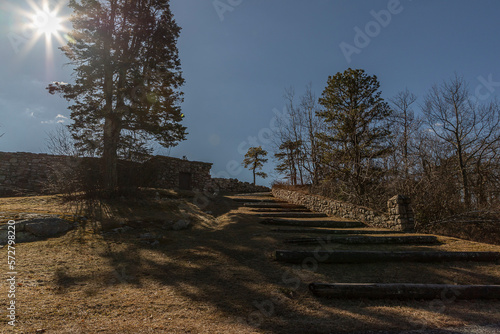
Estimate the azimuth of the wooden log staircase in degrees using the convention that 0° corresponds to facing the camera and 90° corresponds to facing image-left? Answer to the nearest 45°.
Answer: approximately 0°

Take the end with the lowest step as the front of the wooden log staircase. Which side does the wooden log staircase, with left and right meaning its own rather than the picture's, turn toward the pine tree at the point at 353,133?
back

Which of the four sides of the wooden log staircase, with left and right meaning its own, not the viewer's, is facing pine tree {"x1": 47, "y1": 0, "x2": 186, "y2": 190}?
right

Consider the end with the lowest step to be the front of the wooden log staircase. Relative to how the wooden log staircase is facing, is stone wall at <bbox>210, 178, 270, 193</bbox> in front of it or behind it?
behind

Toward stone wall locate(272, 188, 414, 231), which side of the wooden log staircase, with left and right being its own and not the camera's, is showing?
back

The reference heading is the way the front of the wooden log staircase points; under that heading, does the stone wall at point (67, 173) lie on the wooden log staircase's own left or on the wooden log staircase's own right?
on the wooden log staircase's own right

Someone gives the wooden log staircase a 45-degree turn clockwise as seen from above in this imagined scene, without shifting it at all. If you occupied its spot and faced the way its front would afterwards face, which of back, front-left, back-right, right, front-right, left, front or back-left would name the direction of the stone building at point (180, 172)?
right

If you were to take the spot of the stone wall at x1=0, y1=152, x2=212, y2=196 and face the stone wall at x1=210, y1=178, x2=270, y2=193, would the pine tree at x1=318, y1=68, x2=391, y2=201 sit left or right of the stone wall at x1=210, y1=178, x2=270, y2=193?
right

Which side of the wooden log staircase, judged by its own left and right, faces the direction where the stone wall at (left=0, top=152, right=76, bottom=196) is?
right
